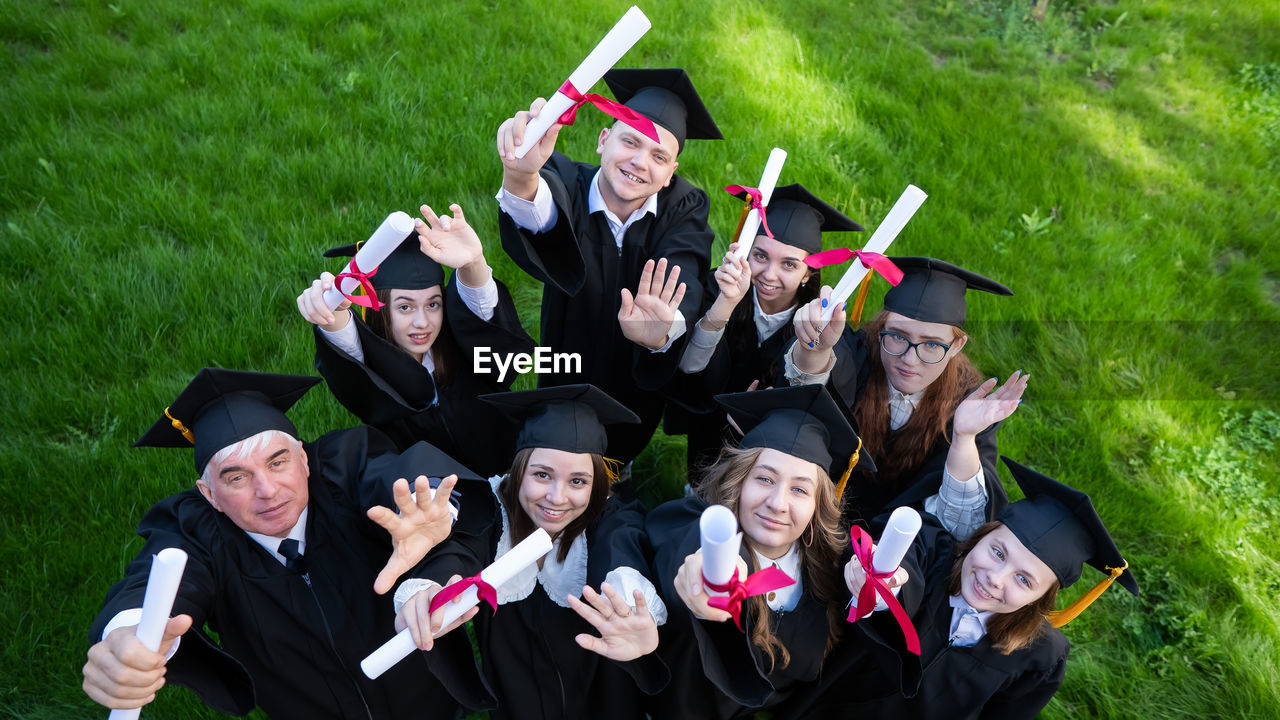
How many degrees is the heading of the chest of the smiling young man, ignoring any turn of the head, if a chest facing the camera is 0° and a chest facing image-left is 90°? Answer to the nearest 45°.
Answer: approximately 0°
